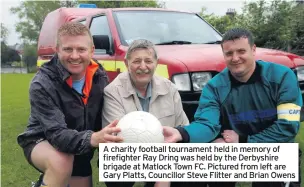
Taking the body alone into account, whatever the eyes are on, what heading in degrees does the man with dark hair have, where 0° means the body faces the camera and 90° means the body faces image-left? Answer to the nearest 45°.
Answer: approximately 45°

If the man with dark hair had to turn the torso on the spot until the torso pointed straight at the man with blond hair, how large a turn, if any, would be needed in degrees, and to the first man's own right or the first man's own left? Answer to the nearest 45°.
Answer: approximately 45° to the first man's own right

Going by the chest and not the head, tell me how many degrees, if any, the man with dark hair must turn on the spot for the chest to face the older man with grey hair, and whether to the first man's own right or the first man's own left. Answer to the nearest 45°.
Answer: approximately 45° to the first man's own right

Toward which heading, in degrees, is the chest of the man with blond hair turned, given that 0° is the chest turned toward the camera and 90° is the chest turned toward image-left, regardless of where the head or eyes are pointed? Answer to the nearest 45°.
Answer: approximately 315°

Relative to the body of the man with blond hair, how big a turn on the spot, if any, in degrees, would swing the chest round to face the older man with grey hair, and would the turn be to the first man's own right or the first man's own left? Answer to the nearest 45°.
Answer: approximately 45° to the first man's own left

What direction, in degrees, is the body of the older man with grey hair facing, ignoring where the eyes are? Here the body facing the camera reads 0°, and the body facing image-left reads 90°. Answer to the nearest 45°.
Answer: approximately 0°

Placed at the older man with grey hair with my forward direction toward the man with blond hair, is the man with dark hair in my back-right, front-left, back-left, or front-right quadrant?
back-left
